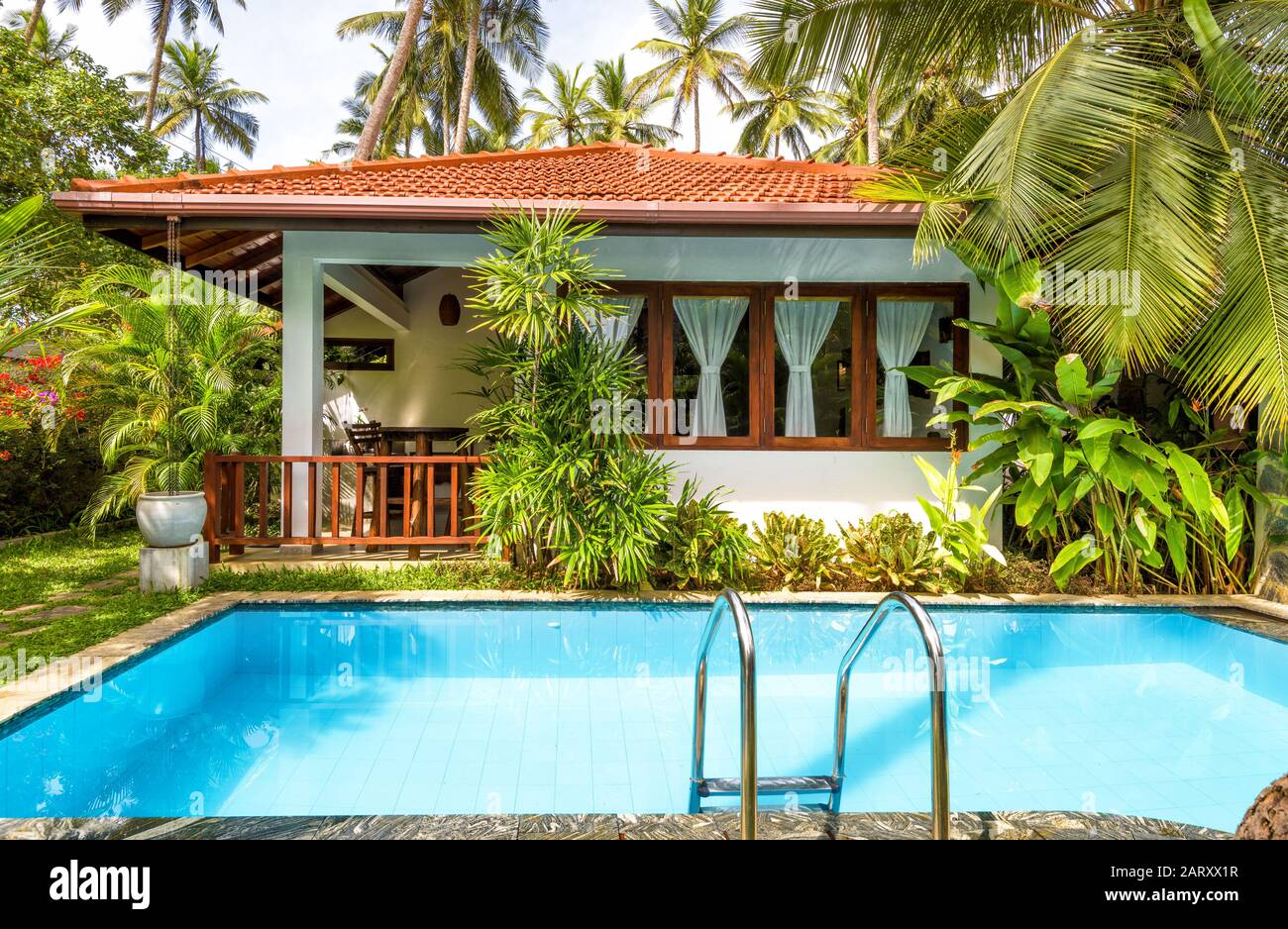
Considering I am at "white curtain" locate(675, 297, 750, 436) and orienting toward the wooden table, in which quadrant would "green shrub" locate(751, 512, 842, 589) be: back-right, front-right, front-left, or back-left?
back-left

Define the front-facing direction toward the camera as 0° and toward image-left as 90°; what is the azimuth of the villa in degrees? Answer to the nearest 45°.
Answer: approximately 0°

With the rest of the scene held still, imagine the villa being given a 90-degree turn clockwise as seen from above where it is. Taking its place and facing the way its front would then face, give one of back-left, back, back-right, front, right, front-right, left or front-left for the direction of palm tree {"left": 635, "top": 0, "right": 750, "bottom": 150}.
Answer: right

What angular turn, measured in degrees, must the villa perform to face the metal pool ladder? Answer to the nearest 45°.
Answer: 0° — it already faces it

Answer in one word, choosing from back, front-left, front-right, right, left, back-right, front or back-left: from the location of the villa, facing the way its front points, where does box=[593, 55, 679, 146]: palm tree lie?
back

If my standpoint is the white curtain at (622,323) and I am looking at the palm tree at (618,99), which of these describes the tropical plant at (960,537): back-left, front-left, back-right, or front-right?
back-right

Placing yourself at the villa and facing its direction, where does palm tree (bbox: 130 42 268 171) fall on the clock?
The palm tree is roughly at 5 o'clock from the villa.

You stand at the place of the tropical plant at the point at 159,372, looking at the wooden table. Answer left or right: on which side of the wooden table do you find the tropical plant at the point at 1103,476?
right

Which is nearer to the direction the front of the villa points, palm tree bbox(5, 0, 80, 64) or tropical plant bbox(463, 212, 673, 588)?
the tropical plant
